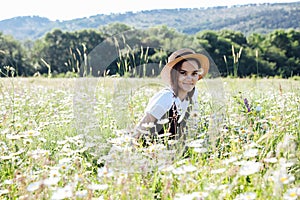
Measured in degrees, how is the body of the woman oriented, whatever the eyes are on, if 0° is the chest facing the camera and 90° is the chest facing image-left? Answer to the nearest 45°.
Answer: approximately 315°

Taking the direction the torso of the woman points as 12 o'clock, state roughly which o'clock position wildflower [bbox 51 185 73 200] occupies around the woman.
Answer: The wildflower is roughly at 2 o'clock from the woman.
